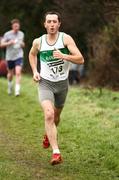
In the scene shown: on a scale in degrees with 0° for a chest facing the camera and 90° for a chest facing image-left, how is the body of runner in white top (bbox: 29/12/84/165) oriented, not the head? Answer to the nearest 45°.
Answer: approximately 0°
